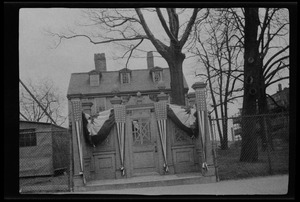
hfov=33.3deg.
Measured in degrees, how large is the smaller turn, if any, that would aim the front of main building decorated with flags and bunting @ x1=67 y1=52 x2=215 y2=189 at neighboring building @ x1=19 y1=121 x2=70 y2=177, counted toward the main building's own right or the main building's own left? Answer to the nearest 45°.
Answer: approximately 135° to the main building's own right

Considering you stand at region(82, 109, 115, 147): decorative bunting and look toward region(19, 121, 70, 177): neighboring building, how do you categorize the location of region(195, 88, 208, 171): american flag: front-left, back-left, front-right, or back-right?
back-right

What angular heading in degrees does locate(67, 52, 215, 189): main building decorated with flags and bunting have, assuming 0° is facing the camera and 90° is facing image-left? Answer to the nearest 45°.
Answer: approximately 0°
